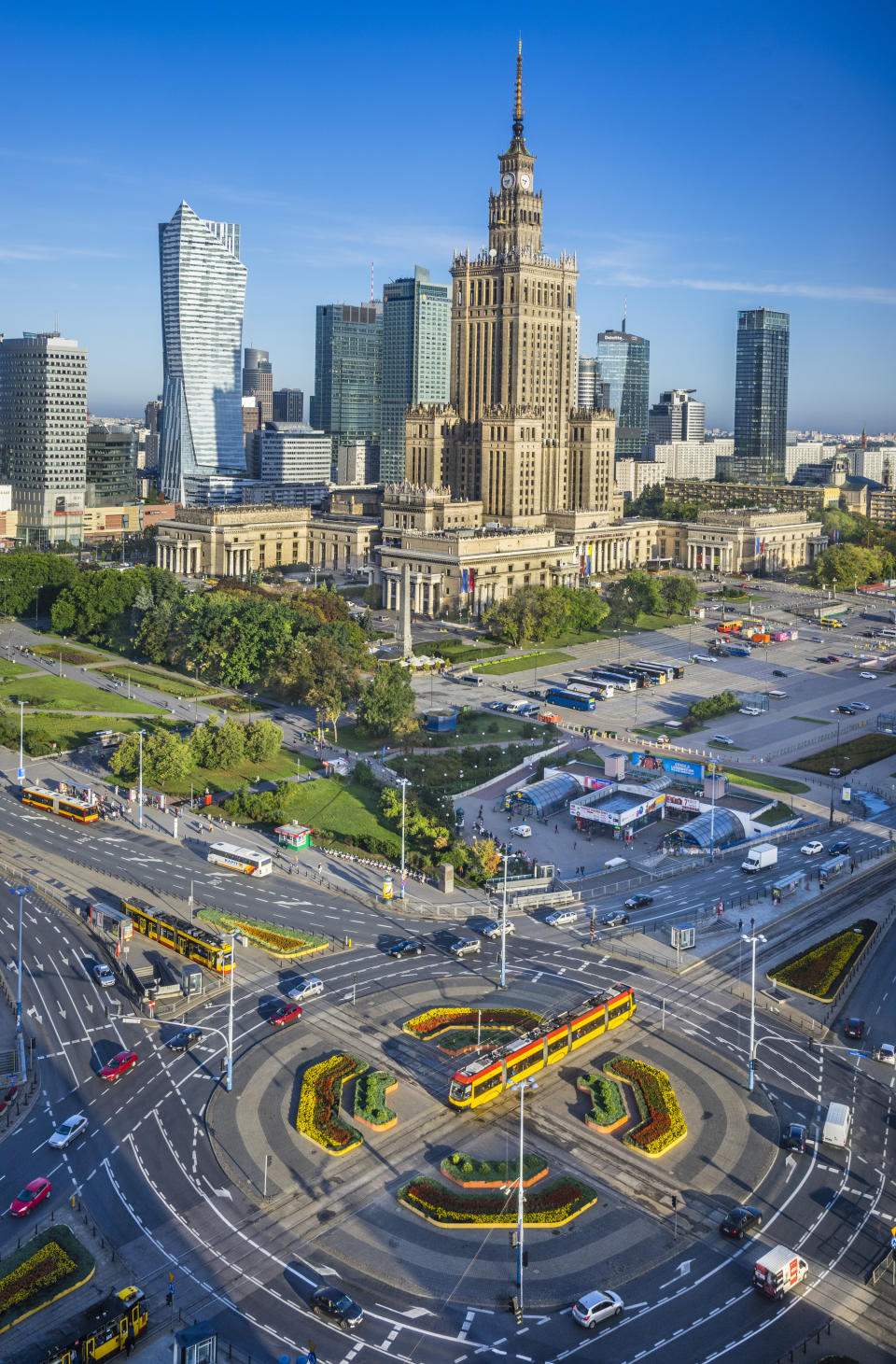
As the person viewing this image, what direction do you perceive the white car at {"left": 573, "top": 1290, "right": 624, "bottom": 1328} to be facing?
facing away from the viewer and to the right of the viewer

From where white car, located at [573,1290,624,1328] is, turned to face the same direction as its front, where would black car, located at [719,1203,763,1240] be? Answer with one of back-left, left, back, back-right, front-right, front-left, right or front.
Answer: front

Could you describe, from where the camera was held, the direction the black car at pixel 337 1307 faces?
facing the viewer and to the right of the viewer

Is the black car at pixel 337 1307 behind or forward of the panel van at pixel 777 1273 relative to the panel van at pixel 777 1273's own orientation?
behind

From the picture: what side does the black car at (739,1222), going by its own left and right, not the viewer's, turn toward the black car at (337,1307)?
back

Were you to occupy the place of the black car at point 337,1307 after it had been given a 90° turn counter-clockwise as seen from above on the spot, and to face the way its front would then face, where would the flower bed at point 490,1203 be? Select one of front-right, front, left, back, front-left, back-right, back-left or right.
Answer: front

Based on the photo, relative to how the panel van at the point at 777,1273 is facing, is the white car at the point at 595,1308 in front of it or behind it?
behind

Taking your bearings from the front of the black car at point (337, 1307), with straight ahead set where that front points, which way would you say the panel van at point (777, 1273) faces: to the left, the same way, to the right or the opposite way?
to the left

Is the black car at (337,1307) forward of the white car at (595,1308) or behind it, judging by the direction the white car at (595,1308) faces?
behind

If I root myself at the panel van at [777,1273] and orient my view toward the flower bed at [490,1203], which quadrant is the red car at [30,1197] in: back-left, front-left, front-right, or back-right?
front-left

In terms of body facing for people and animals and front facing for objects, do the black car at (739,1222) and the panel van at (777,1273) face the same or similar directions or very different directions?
same or similar directions

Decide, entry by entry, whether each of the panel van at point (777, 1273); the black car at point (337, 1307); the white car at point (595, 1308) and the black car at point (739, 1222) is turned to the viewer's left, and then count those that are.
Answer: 0

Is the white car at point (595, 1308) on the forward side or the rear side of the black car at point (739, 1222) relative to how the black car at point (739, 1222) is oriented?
on the rear side

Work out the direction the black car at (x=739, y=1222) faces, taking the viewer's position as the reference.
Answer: facing away from the viewer and to the right of the viewer
